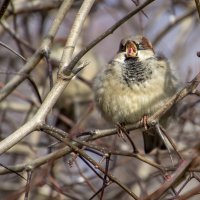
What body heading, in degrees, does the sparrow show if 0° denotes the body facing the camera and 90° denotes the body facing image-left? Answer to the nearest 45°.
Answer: approximately 0°
